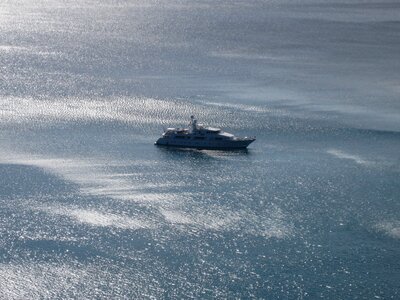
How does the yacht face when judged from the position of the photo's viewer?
facing to the right of the viewer
